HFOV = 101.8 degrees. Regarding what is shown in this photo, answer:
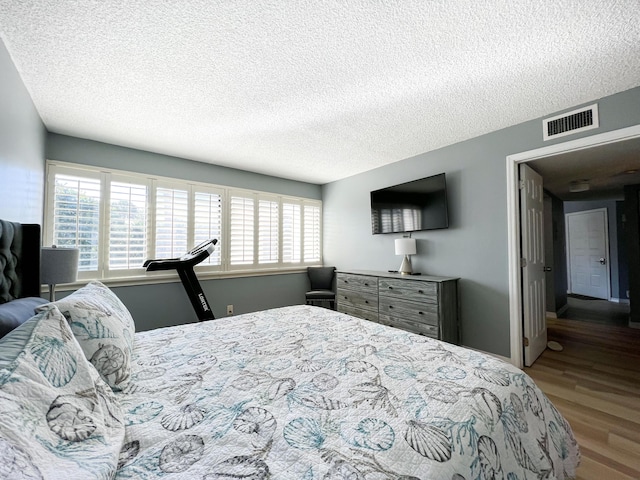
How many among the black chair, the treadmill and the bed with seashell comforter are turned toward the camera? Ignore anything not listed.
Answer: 1

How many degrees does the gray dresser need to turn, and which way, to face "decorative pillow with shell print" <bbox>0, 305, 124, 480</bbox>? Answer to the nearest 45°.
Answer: approximately 45° to its left

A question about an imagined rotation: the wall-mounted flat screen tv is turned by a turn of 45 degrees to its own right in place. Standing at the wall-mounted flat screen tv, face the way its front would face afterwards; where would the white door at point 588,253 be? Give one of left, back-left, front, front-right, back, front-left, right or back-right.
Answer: back-right

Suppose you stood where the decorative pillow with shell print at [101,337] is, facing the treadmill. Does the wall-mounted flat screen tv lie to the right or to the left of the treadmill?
right

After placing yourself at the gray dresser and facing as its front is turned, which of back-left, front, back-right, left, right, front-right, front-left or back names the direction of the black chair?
right

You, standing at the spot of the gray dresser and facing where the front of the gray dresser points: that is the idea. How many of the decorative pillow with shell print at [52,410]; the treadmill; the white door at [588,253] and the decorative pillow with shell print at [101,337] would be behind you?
1

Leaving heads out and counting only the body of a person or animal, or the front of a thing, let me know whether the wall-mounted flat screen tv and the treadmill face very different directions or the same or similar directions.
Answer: very different directions

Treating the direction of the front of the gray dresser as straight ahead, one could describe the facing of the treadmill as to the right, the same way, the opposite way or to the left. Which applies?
the opposite way

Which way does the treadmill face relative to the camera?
to the viewer's right

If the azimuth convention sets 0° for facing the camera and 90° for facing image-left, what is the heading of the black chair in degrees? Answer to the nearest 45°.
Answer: approximately 0°

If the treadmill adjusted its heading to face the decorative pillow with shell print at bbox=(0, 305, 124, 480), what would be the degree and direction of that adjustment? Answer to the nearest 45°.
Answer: approximately 90° to its right

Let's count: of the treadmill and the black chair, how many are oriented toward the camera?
1

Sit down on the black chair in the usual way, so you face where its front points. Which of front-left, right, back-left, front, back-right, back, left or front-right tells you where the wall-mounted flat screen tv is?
front-left

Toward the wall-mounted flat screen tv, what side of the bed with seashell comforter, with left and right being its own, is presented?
front

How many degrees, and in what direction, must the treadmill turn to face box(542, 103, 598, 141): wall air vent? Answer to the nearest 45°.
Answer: approximately 45° to its right
